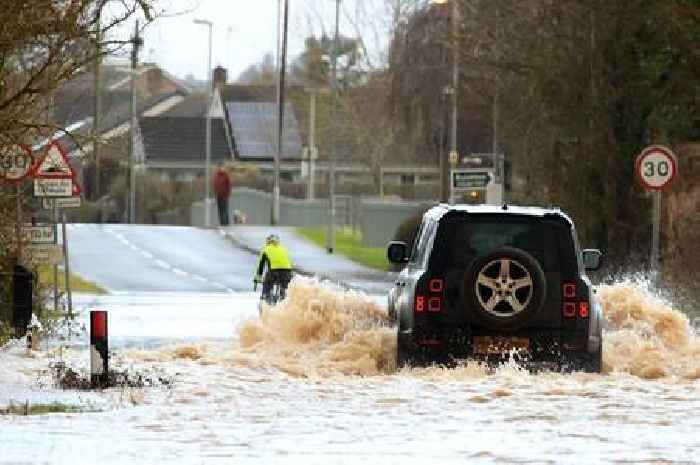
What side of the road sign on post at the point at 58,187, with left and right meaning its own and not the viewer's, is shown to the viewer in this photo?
front

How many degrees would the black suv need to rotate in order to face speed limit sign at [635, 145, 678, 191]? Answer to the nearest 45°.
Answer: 0° — it already faces it

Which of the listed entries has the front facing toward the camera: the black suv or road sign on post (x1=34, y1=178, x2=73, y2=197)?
the road sign on post

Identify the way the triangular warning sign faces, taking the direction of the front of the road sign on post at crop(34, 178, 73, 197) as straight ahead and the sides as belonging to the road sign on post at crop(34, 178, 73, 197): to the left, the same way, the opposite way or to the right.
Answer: the same way

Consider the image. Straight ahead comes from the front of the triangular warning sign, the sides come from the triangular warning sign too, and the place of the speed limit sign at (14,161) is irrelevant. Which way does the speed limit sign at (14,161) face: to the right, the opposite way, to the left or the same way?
the same way

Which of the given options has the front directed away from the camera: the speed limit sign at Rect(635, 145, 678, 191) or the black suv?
the black suv

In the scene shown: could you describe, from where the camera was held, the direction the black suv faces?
facing away from the viewer

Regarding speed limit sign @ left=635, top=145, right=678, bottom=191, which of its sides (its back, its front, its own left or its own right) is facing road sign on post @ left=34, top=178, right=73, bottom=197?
right

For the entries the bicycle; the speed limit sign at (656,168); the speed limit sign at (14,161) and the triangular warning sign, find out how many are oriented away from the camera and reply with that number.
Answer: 1

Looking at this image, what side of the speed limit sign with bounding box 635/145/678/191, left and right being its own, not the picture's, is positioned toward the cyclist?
right

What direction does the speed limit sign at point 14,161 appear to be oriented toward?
toward the camera

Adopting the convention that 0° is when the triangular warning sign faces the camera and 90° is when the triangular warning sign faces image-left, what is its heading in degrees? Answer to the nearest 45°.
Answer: approximately 0°

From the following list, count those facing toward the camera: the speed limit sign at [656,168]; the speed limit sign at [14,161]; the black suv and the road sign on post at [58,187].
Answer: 3

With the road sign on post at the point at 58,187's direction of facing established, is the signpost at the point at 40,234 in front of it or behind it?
in front
